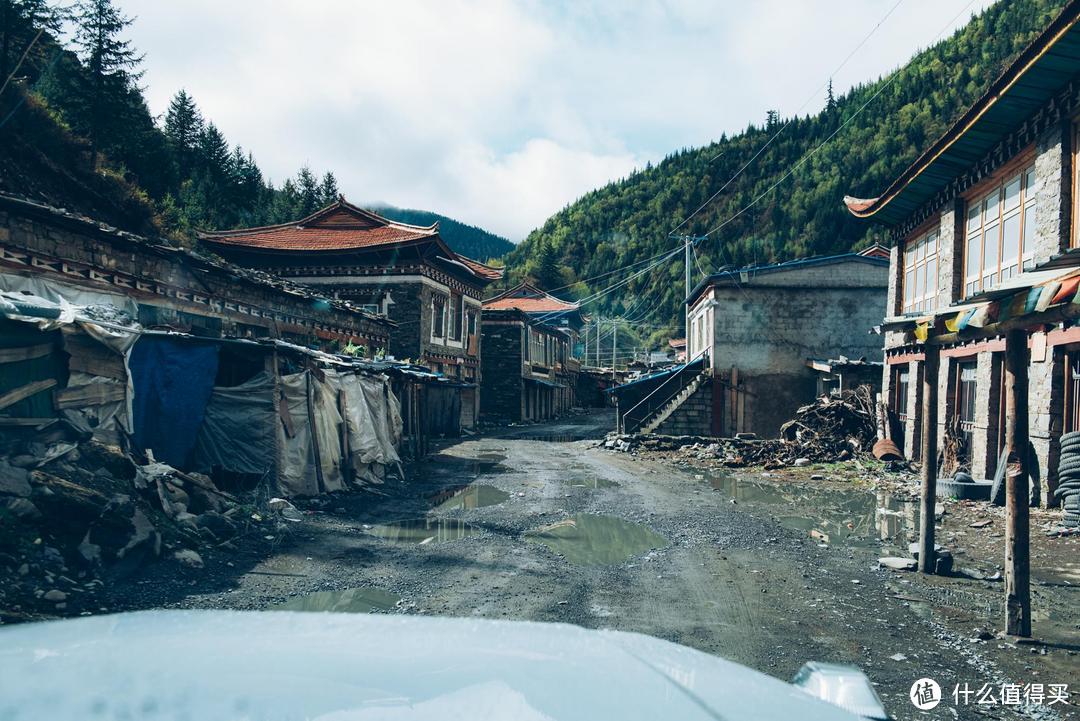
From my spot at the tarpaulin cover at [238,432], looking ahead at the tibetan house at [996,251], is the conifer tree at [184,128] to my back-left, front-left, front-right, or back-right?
back-left

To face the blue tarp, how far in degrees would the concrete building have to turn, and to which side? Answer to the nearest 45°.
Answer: approximately 45° to its left

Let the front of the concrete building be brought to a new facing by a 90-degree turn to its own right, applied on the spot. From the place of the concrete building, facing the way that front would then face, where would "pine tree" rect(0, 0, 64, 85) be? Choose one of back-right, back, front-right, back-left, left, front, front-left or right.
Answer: left

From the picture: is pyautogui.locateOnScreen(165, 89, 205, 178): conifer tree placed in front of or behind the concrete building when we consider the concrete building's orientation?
in front

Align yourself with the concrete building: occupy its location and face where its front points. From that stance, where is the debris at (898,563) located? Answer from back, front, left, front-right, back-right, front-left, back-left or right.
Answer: left

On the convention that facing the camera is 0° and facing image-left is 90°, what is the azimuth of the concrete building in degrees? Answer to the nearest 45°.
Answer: approximately 90°

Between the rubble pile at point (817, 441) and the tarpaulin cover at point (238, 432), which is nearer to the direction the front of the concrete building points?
the tarpaulin cover

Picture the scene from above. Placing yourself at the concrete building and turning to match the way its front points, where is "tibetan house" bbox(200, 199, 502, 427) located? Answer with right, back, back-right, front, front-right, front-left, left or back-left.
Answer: front

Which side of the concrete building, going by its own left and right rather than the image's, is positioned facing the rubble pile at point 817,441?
left

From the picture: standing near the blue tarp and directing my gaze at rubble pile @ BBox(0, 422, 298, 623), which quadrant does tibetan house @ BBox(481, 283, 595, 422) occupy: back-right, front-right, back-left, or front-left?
back-left

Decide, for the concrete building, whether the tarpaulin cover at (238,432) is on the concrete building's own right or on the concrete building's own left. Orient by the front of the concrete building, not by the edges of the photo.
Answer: on the concrete building's own left

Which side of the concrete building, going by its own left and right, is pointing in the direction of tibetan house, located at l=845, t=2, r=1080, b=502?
left
